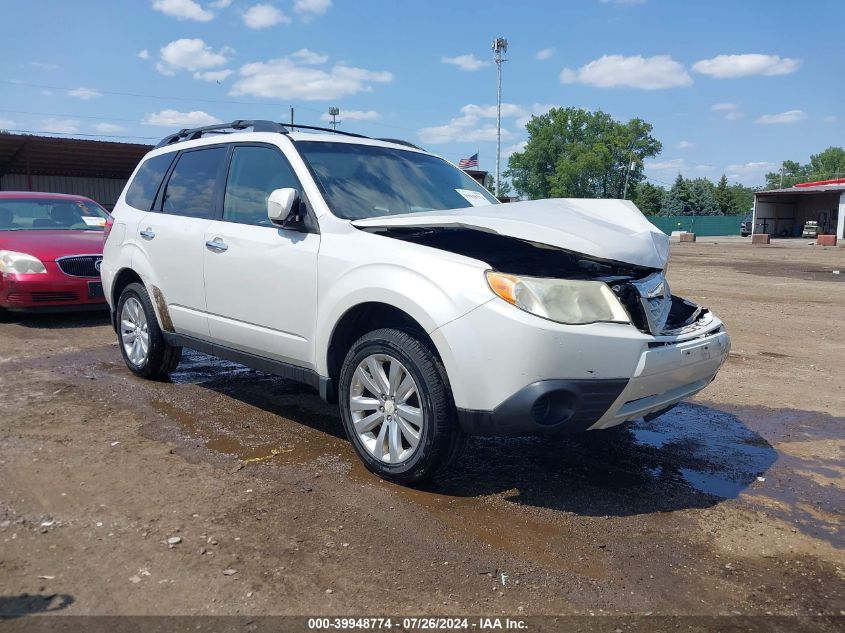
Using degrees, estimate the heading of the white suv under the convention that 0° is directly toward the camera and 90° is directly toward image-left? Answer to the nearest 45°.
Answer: approximately 315°

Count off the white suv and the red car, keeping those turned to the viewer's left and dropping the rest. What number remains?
0

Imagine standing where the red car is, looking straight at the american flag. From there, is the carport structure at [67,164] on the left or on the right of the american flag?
left

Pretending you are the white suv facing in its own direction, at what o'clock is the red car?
The red car is roughly at 6 o'clock from the white suv.

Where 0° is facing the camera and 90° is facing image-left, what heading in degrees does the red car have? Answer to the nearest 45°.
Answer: approximately 315°

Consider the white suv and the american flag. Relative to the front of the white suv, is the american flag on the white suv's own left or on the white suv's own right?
on the white suv's own left

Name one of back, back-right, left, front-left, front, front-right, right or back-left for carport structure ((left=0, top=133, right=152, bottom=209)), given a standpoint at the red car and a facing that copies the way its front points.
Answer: back-left

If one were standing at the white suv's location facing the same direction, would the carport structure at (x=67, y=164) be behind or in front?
behind
